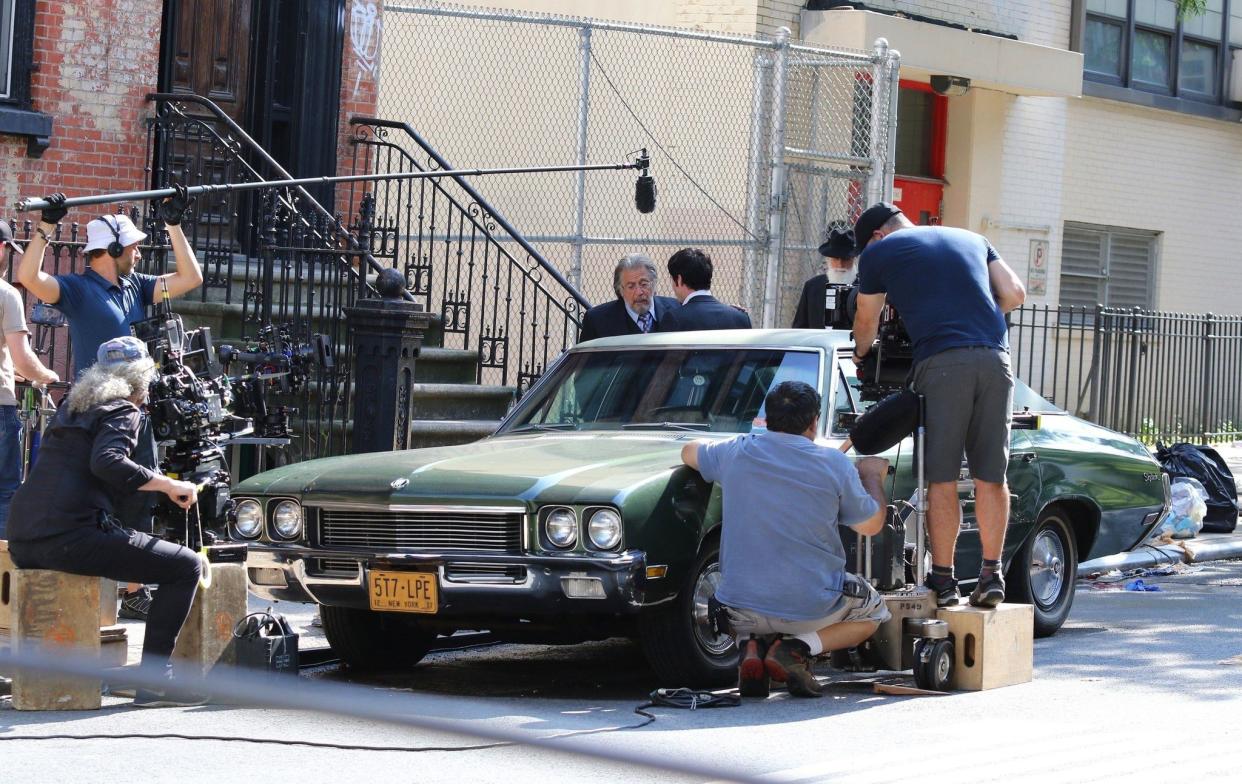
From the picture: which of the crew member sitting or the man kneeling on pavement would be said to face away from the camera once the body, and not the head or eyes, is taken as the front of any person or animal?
the man kneeling on pavement

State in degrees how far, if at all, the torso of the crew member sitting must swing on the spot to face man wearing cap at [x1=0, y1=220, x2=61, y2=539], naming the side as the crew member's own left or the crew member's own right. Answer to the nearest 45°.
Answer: approximately 90° to the crew member's own left

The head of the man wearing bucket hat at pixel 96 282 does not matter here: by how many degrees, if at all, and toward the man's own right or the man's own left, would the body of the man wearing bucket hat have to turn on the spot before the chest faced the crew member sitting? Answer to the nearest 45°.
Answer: approximately 45° to the man's own right

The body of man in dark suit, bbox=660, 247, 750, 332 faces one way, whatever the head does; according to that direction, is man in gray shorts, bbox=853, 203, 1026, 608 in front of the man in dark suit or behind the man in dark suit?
behind

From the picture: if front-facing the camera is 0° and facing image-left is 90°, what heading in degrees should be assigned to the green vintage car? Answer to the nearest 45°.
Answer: approximately 45°

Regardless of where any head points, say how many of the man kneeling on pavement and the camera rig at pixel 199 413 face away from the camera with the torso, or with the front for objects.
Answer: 1

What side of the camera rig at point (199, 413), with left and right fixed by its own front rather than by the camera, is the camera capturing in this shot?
right

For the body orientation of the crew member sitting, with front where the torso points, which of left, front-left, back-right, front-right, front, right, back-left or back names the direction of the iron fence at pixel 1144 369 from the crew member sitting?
front-left

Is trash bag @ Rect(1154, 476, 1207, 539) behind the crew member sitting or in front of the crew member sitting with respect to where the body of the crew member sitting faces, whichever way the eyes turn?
in front

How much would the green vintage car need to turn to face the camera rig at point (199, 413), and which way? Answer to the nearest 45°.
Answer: approximately 45° to its right

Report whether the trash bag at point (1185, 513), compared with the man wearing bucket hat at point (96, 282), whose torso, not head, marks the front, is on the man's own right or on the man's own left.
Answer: on the man's own left

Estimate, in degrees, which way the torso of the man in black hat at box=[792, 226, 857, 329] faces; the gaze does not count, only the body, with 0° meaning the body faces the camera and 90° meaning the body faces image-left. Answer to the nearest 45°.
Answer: approximately 315°

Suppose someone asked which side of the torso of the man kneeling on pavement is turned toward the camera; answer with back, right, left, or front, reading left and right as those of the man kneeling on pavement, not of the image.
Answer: back

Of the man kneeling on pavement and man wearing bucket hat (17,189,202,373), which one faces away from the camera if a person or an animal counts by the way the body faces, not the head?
the man kneeling on pavement
